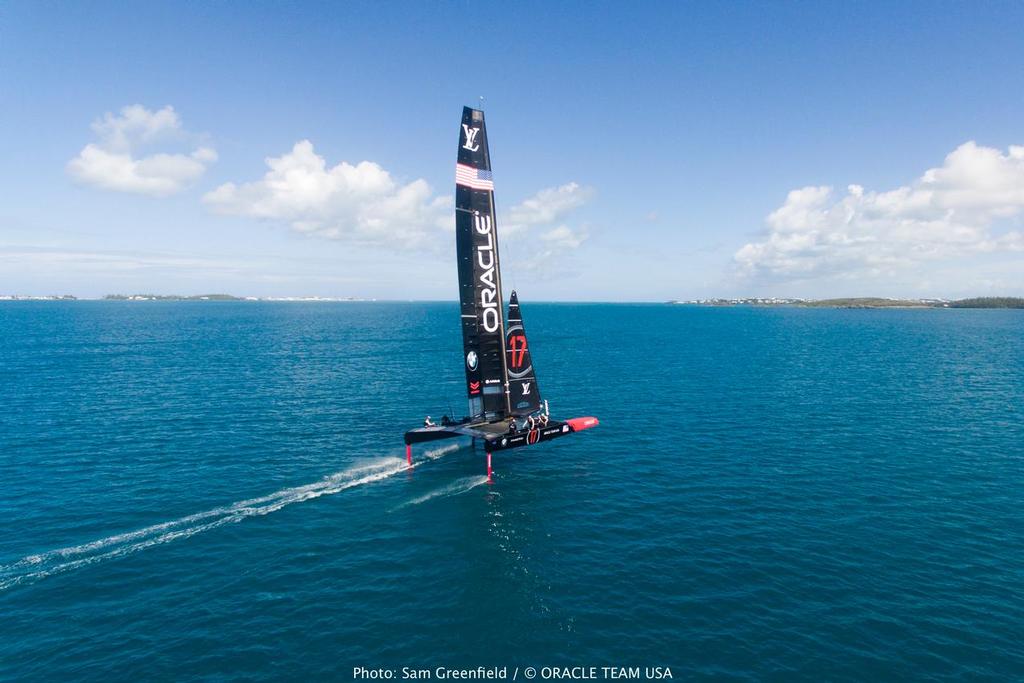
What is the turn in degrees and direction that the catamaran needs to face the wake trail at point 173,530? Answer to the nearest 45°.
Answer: approximately 180°

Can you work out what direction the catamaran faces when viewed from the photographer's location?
facing away from the viewer and to the right of the viewer
